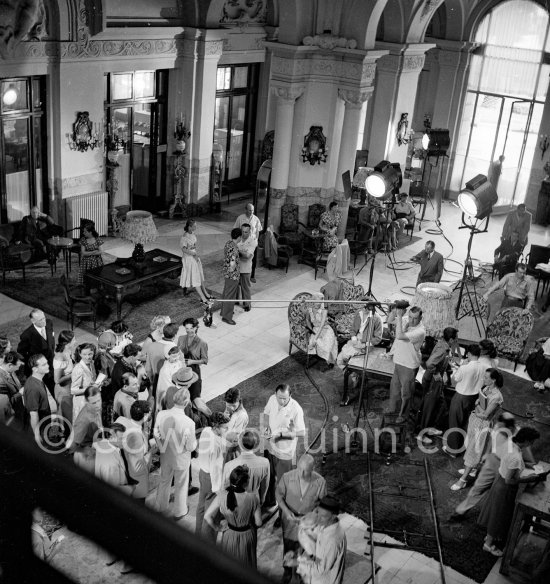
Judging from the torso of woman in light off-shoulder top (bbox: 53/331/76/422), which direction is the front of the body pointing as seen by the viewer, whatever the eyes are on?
to the viewer's right

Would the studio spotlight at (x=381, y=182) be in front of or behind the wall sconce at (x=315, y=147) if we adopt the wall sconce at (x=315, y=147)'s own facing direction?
in front

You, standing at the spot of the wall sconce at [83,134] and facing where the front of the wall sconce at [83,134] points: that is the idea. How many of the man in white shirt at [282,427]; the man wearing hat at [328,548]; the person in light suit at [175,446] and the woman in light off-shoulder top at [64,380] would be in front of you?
4

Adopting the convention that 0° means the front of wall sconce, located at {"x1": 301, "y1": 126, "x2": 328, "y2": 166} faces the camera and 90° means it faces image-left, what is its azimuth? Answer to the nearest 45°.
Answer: approximately 0°

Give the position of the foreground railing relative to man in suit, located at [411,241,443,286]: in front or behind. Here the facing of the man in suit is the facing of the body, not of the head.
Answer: in front

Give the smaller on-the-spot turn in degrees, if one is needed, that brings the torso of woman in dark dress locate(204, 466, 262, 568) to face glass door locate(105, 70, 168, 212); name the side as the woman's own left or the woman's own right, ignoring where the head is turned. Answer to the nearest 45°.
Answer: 0° — they already face it

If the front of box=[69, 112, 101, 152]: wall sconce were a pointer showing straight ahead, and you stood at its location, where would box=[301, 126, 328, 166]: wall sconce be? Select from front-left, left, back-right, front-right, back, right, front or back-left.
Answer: left

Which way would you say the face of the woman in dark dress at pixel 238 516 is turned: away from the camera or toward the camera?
away from the camera

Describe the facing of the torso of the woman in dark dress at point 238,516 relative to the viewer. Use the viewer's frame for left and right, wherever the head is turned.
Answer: facing away from the viewer

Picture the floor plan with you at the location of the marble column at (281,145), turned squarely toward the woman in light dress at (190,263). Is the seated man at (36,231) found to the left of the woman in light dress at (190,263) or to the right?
right

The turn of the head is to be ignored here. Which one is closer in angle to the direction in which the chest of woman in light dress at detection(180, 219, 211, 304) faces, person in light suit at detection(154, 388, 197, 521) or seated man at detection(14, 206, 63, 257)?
the person in light suit

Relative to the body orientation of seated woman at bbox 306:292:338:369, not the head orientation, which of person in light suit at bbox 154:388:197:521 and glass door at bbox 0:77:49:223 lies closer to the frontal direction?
the person in light suit
